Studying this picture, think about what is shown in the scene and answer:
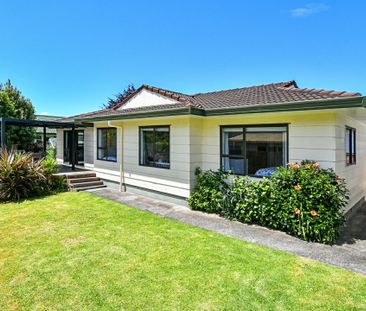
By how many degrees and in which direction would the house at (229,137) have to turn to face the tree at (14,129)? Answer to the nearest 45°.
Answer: approximately 90° to its right

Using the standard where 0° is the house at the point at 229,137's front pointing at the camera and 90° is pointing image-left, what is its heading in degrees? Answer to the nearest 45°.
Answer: approximately 45°

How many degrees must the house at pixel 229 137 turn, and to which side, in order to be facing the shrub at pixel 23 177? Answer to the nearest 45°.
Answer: approximately 45° to its right
